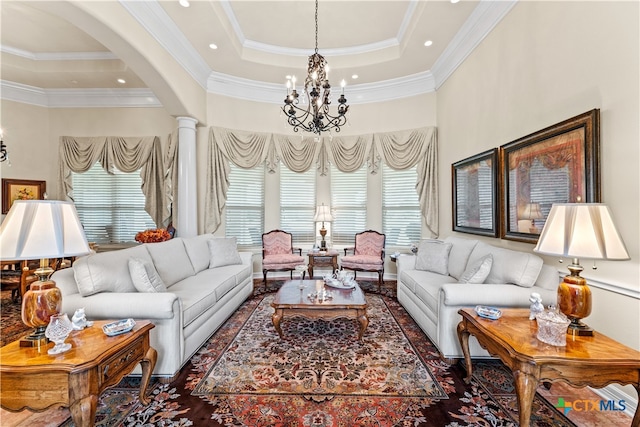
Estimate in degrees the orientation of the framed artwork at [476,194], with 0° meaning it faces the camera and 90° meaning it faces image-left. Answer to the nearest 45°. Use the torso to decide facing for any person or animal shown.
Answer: approximately 45°

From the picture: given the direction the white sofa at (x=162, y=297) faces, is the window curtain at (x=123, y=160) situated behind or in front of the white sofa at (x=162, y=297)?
behind

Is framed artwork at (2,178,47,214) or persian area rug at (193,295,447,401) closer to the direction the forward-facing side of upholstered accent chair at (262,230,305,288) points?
the persian area rug

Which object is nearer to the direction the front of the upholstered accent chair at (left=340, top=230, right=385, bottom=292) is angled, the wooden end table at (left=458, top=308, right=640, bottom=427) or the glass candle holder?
the glass candle holder

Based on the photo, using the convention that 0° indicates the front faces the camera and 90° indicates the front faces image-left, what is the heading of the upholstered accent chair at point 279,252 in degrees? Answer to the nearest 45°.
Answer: approximately 315°
